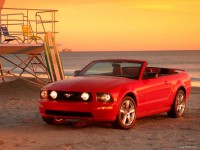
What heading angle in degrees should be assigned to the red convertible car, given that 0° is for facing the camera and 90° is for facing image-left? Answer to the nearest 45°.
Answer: approximately 45°
